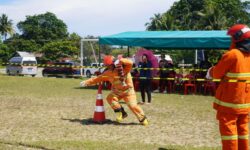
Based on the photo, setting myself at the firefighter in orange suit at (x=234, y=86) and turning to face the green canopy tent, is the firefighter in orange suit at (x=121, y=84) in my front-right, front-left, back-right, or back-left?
front-left

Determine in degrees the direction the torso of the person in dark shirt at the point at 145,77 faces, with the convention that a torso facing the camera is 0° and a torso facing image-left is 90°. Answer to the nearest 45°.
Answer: approximately 0°

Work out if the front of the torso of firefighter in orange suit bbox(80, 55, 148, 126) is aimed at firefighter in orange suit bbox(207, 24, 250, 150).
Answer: no

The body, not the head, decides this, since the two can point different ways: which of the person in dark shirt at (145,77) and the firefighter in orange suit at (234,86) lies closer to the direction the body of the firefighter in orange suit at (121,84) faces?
the firefighter in orange suit

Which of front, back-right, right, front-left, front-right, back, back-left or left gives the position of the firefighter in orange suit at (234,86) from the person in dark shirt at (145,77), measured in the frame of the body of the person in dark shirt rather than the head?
front

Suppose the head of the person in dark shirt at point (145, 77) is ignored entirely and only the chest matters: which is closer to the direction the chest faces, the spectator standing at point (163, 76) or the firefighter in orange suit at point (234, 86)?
the firefighter in orange suit

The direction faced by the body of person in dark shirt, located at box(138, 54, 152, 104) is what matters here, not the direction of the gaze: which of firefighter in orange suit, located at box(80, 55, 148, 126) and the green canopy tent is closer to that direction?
the firefighter in orange suit

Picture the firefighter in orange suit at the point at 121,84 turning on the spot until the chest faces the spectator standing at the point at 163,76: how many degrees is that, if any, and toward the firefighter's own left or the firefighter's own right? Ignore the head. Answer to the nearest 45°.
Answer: approximately 135° to the firefighter's own right

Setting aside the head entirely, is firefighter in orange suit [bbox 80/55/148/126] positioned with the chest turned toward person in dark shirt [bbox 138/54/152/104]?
no

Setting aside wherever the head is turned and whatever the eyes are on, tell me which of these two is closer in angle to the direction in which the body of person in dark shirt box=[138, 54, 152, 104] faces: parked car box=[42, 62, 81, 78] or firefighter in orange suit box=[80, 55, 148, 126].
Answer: the firefighter in orange suit

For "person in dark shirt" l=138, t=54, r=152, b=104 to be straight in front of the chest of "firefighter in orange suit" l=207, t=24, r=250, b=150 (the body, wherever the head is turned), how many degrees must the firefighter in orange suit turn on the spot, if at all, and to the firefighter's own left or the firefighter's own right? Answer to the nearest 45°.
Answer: approximately 45° to the firefighter's own right

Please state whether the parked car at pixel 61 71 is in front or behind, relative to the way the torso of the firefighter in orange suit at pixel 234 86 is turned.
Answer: in front

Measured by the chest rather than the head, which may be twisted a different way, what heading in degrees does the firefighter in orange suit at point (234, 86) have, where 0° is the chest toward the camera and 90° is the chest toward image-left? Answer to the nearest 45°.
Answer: approximately 135°
